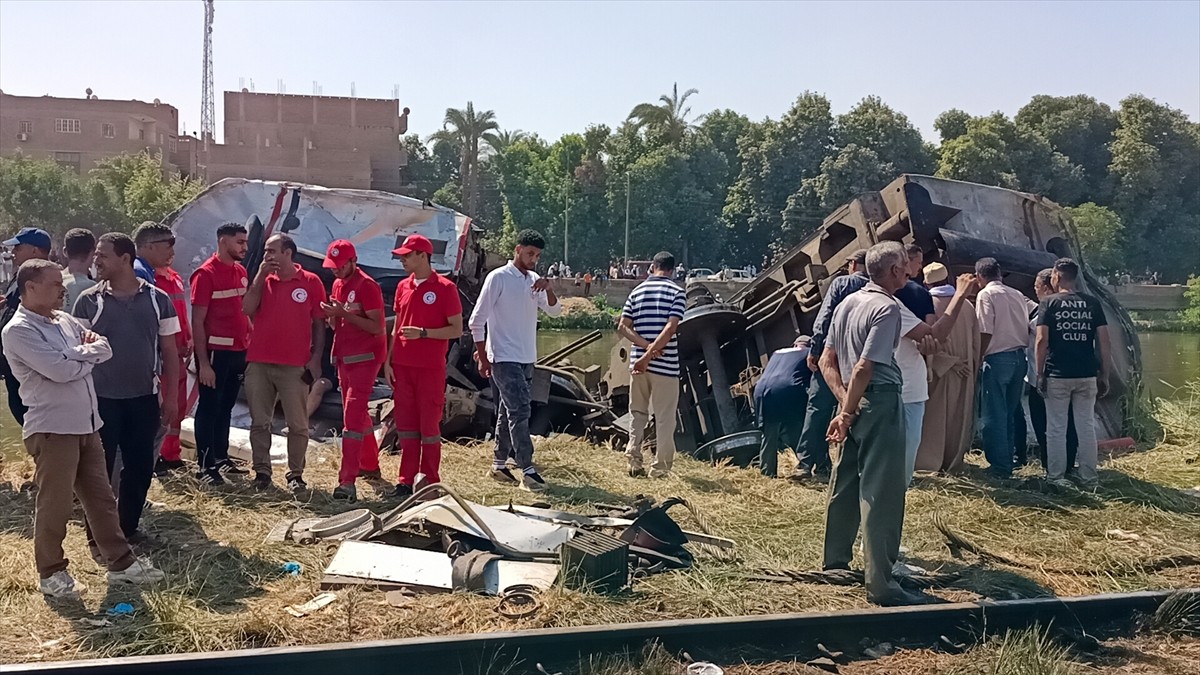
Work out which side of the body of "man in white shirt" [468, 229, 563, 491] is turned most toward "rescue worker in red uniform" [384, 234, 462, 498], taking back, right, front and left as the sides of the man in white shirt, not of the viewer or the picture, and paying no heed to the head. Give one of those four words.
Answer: right

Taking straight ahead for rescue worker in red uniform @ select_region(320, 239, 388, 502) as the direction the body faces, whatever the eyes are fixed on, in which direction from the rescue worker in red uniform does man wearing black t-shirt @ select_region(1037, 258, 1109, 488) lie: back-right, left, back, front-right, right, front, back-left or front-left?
back-left

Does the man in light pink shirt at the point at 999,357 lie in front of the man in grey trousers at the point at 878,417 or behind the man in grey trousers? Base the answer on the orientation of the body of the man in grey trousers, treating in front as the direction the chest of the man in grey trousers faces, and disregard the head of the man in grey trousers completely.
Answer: in front

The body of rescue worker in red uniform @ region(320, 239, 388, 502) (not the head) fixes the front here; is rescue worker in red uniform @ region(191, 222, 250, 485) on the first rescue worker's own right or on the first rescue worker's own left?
on the first rescue worker's own right

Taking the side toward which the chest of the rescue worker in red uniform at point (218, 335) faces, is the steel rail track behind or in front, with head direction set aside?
in front

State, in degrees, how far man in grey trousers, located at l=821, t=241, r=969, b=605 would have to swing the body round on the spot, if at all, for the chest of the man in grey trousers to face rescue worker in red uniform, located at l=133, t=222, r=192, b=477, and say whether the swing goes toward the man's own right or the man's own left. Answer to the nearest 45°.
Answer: approximately 135° to the man's own left

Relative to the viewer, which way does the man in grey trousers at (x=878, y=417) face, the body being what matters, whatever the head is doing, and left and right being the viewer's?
facing away from the viewer and to the right of the viewer

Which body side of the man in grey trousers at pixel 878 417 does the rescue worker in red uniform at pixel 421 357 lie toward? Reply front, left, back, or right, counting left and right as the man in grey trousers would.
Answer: left

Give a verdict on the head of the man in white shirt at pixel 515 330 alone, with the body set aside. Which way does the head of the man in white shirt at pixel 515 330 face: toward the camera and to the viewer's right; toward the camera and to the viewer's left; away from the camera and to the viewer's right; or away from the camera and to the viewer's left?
toward the camera and to the viewer's right

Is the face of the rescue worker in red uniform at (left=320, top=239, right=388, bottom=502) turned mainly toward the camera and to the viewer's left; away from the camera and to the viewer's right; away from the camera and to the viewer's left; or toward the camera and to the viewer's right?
toward the camera and to the viewer's left
